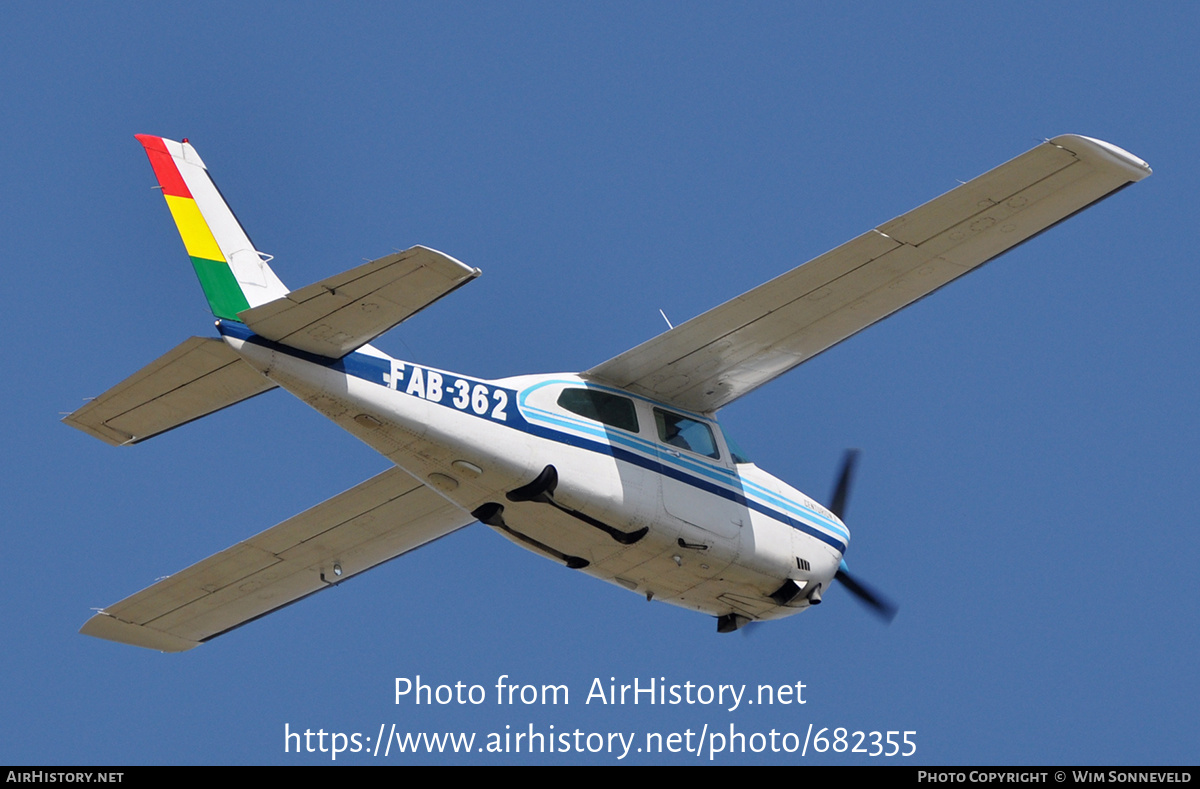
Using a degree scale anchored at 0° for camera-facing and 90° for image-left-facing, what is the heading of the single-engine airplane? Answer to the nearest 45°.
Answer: approximately 225°
